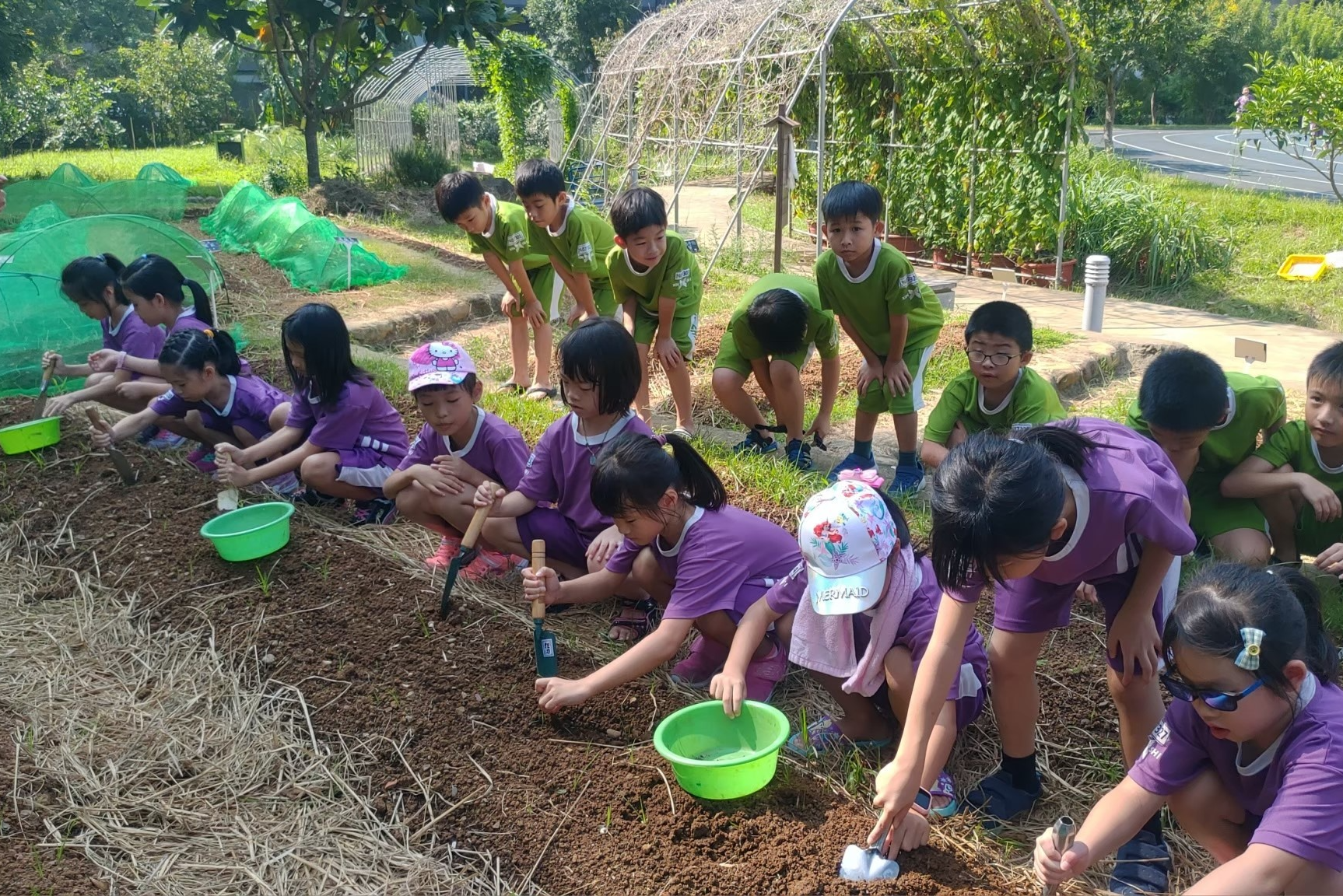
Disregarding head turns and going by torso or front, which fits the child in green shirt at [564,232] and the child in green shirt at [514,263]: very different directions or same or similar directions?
same or similar directions

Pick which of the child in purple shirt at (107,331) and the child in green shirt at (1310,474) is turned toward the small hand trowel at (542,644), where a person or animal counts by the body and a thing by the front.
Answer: the child in green shirt

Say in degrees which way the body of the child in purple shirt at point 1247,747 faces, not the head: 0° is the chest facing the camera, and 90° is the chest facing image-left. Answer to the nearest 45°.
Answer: approximately 45°

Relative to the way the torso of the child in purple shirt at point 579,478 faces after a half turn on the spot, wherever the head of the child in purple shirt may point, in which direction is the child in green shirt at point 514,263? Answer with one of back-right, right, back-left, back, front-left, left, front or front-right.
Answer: front-left

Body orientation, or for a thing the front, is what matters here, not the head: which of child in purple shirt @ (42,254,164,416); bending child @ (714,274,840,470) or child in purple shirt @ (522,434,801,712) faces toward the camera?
the bending child

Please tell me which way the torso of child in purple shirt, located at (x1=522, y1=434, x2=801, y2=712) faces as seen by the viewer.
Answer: to the viewer's left

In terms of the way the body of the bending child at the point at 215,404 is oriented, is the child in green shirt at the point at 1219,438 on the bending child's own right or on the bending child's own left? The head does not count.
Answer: on the bending child's own left

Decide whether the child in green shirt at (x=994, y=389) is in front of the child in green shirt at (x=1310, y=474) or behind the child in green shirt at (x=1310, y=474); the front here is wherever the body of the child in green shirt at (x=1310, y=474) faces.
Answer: in front

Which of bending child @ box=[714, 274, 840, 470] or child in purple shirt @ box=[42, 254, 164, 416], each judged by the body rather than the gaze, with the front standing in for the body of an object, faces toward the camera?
the bending child

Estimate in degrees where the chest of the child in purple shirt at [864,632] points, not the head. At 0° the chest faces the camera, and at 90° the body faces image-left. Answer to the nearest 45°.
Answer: approximately 45°

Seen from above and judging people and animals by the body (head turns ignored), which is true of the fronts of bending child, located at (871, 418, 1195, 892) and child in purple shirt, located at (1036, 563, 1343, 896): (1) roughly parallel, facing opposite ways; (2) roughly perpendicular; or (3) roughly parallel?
roughly parallel

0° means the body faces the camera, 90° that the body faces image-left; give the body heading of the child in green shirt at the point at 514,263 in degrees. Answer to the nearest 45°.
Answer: approximately 45°

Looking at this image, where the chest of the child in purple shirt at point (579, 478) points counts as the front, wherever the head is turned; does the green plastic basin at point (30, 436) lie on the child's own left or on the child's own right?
on the child's own right

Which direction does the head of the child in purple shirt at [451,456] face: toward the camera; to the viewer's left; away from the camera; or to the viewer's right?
toward the camera

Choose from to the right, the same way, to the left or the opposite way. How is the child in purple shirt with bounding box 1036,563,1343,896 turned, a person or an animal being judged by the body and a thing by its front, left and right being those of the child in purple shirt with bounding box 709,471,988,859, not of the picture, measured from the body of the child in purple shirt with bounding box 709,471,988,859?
the same way

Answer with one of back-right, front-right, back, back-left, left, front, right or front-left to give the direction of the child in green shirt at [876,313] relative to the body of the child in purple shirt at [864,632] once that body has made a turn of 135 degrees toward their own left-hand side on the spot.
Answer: left

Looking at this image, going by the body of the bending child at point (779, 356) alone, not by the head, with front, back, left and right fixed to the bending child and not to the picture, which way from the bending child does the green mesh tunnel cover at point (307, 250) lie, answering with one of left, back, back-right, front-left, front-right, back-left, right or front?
back-right

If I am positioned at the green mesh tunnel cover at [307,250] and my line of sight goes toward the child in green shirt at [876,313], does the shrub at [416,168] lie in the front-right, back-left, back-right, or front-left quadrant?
back-left

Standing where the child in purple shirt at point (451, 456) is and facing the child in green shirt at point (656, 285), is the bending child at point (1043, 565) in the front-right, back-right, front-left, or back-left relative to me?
back-right
